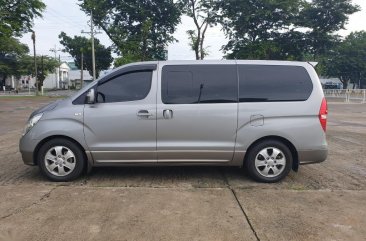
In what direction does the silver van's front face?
to the viewer's left

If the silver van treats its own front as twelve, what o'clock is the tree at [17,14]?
The tree is roughly at 2 o'clock from the silver van.

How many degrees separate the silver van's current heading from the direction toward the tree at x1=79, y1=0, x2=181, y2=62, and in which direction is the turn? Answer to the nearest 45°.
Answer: approximately 90° to its right

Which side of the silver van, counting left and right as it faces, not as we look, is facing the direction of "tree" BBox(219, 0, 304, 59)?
right
